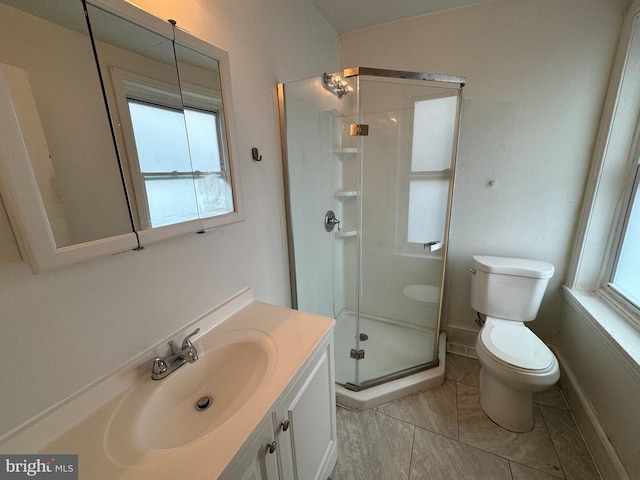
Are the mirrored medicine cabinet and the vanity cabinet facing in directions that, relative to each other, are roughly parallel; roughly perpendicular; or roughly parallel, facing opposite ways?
roughly parallel

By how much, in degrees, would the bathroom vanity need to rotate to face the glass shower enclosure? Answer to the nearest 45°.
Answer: approximately 90° to its left

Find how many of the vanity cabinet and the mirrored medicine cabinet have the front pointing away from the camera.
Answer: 0

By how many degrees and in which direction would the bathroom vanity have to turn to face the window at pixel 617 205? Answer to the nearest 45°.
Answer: approximately 45° to its left

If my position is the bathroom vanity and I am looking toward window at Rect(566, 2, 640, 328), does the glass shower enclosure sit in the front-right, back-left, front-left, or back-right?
front-left

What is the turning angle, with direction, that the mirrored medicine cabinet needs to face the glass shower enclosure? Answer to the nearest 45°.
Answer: approximately 45° to its left

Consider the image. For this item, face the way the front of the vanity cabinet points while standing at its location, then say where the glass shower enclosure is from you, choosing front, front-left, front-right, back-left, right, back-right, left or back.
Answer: left

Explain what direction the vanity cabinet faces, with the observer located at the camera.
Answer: facing the viewer and to the right of the viewer

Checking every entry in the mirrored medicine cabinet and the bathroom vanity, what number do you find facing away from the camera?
0

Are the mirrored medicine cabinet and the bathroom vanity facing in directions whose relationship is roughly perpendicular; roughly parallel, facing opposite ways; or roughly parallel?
roughly parallel

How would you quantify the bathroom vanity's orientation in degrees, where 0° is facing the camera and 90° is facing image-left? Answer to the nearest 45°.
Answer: approximately 315°
